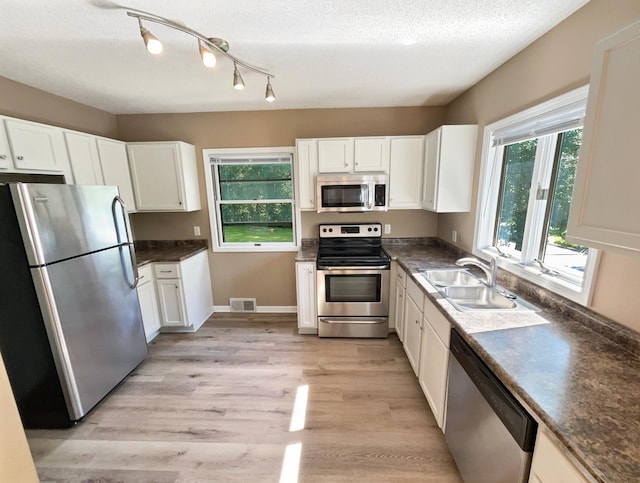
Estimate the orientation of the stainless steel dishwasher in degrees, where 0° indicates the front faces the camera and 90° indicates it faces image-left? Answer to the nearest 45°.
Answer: approximately 45°

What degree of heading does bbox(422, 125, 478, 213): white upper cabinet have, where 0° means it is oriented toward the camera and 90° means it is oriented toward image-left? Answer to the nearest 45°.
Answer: approximately 90°

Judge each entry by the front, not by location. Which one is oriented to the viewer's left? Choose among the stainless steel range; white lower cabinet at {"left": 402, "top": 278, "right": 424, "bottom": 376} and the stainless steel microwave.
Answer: the white lower cabinet

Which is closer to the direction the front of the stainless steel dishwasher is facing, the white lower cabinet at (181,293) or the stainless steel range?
the white lower cabinet

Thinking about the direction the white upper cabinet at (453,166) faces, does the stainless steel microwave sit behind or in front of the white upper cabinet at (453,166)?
in front

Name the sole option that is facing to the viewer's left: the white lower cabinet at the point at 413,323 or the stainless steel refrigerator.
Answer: the white lower cabinet

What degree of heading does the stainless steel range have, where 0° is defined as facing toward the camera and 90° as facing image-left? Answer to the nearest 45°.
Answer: approximately 0°

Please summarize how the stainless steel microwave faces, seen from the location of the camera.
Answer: facing the viewer

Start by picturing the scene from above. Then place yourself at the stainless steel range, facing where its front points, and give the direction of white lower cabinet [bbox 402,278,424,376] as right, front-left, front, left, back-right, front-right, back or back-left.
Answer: front-left

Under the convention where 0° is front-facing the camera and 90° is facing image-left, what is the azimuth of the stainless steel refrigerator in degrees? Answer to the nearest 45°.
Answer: approximately 315°

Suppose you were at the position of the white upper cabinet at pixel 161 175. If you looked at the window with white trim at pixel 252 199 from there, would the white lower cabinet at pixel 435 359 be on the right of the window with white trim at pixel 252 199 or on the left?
right

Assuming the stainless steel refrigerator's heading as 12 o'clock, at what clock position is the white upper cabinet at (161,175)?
The white upper cabinet is roughly at 9 o'clock from the stainless steel refrigerator.

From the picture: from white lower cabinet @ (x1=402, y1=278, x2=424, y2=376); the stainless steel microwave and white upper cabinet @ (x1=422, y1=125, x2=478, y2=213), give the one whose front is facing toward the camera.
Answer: the stainless steel microwave
